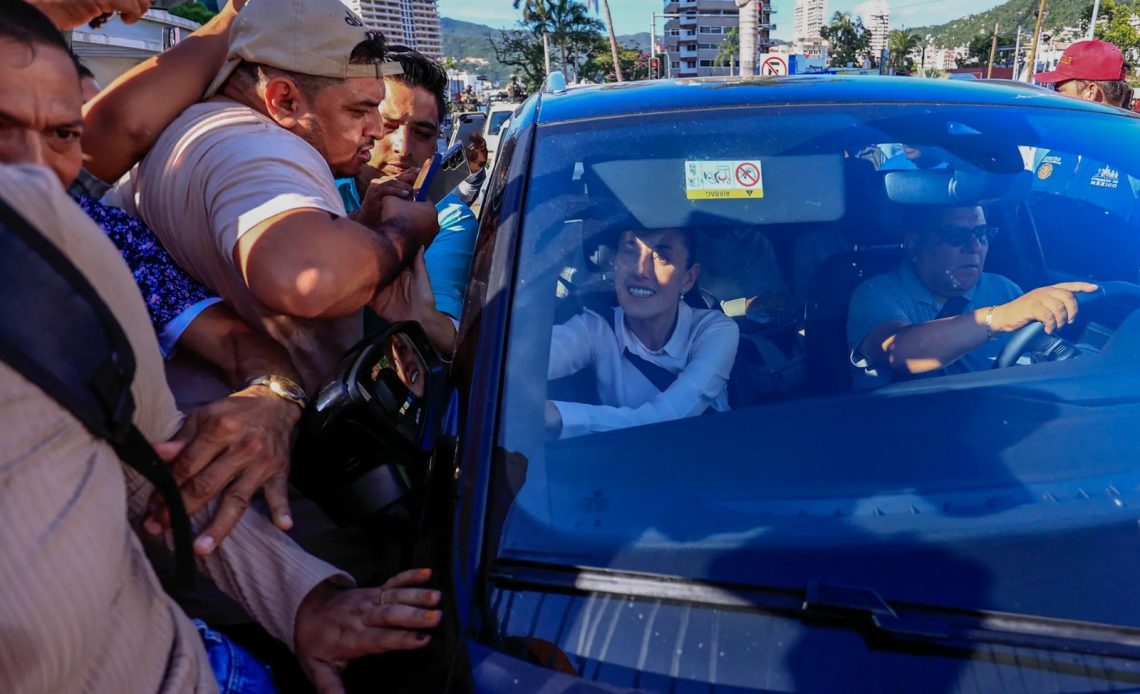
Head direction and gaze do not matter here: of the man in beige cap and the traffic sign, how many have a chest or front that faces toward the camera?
1

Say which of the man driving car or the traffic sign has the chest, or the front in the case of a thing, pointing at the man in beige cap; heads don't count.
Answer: the traffic sign

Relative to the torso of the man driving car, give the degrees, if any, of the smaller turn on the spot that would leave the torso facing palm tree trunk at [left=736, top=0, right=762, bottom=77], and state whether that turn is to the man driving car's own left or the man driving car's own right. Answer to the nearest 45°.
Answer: approximately 135° to the man driving car's own left

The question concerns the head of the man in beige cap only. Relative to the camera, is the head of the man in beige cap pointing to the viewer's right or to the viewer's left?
to the viewer's right

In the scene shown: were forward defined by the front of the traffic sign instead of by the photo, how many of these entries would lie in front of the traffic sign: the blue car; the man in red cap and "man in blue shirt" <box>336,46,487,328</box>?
3

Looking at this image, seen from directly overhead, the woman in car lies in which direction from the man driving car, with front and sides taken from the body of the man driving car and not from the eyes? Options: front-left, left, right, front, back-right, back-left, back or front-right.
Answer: right

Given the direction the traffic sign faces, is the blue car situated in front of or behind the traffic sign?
in front

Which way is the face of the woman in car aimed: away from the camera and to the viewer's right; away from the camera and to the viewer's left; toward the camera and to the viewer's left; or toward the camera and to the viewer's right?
toward the camera and to the viewer's left

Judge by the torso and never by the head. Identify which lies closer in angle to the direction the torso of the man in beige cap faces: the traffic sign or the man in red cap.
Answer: the man in red cap

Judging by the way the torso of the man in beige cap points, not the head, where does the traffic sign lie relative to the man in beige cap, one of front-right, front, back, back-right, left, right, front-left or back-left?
front-left

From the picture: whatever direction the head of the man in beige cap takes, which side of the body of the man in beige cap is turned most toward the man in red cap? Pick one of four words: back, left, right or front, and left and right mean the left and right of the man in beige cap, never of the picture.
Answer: front

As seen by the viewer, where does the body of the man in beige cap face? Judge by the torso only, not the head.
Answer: to the viewer's right

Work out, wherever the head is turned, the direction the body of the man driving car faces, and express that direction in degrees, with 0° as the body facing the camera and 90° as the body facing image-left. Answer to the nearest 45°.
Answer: approximately 315°

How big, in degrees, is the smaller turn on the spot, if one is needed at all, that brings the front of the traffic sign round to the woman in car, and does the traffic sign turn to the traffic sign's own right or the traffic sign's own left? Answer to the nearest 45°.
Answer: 0° — it already faces them

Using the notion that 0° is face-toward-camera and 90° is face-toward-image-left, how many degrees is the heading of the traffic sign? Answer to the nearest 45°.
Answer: approximately 0°

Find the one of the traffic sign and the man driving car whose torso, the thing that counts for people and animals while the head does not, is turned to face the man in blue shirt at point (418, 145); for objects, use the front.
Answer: the traffic sign
